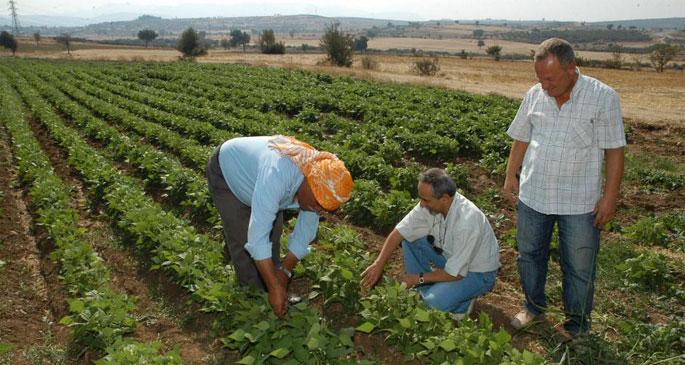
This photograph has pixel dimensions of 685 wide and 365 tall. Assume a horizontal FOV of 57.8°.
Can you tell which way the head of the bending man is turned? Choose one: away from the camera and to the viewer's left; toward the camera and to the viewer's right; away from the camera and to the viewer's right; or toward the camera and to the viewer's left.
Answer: toward the camera and to the viewer's right

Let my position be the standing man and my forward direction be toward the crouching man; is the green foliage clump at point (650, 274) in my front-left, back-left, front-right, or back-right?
back-right

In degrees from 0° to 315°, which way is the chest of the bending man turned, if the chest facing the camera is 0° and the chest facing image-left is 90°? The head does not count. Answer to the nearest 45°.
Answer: approximately 315°

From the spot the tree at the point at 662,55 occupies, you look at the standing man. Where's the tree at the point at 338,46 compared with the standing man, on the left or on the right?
right

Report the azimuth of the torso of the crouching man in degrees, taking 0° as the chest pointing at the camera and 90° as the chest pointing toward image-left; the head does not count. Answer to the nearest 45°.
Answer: approximately 45°

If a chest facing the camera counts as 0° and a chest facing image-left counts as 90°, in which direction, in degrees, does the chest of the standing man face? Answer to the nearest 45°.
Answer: approximately 45°

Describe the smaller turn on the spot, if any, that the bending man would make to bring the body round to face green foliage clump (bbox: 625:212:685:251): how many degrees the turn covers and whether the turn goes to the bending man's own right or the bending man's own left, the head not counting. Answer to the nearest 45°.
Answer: approximately 90° to the bending man's own left
